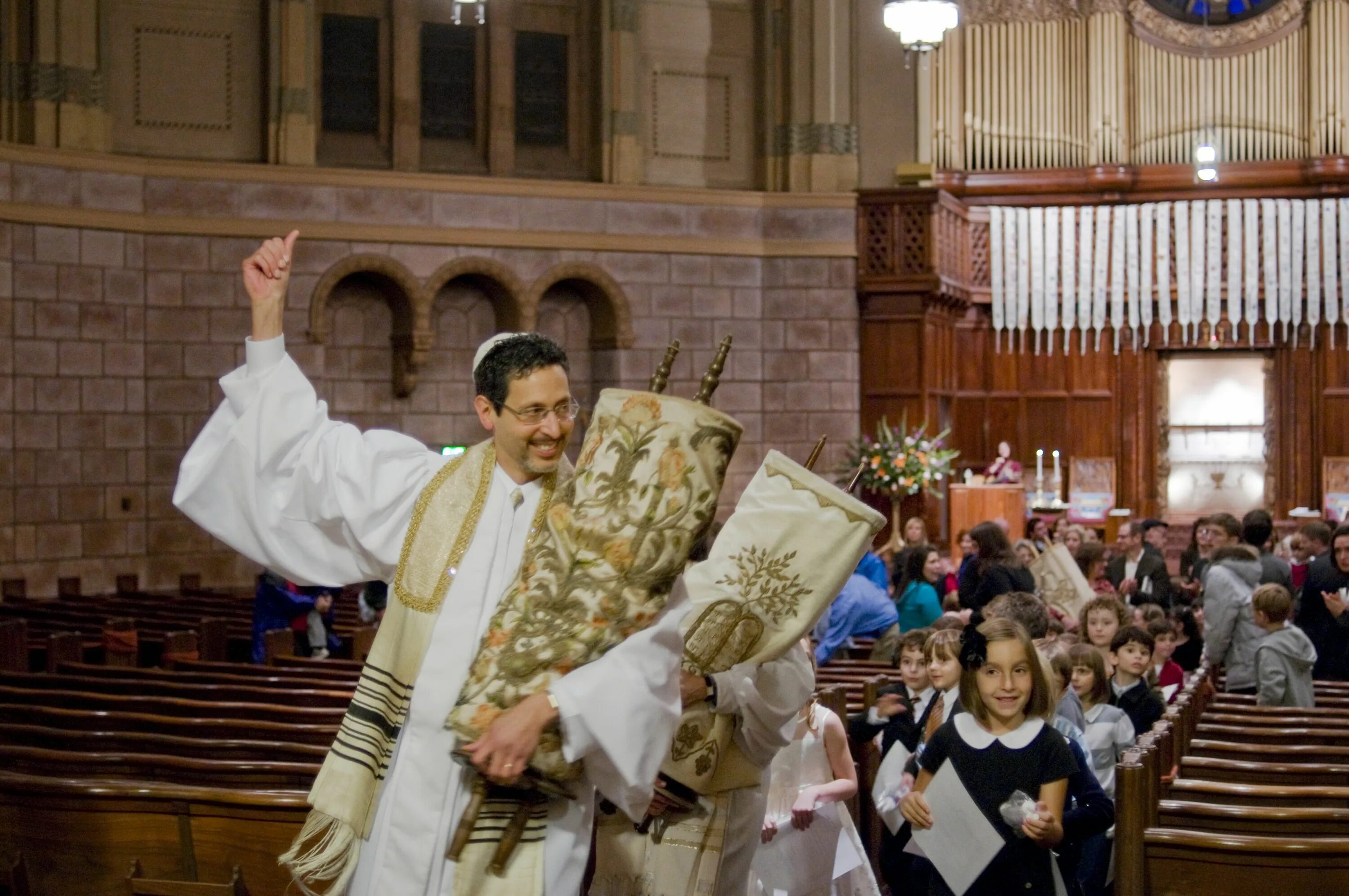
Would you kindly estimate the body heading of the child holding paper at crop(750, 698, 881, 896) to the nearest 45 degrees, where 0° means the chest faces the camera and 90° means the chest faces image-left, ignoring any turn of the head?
approximately 45°

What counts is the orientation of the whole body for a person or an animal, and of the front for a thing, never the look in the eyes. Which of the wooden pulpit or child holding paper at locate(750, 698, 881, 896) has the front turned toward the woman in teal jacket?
the wooden pulpit

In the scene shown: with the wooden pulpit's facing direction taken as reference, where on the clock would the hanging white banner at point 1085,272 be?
The hanging white banner is roughly at 7 o'clock from the wooden pulpit.

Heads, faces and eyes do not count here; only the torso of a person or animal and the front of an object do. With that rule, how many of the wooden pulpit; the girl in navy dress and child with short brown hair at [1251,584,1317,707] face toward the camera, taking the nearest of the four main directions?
2

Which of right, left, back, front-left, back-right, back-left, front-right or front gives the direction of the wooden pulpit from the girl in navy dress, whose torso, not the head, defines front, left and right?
back

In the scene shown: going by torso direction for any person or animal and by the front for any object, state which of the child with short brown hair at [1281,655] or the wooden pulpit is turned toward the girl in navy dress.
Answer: the wooden pulpit

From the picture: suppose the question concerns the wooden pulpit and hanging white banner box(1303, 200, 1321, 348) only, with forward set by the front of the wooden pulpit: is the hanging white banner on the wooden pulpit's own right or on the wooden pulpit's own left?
on the wooden pulpit's own left

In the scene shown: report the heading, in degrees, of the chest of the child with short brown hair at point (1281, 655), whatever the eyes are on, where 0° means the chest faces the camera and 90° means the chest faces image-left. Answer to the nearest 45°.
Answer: approximately 135°

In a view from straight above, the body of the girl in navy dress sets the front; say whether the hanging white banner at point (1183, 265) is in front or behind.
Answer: behind

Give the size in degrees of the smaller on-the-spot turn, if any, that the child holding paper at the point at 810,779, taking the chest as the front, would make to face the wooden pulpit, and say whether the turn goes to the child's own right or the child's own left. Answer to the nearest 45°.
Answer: approximately 135° to the child's own right

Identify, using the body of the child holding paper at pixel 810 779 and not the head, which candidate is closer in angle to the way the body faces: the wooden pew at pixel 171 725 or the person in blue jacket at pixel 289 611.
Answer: the wooden pew
